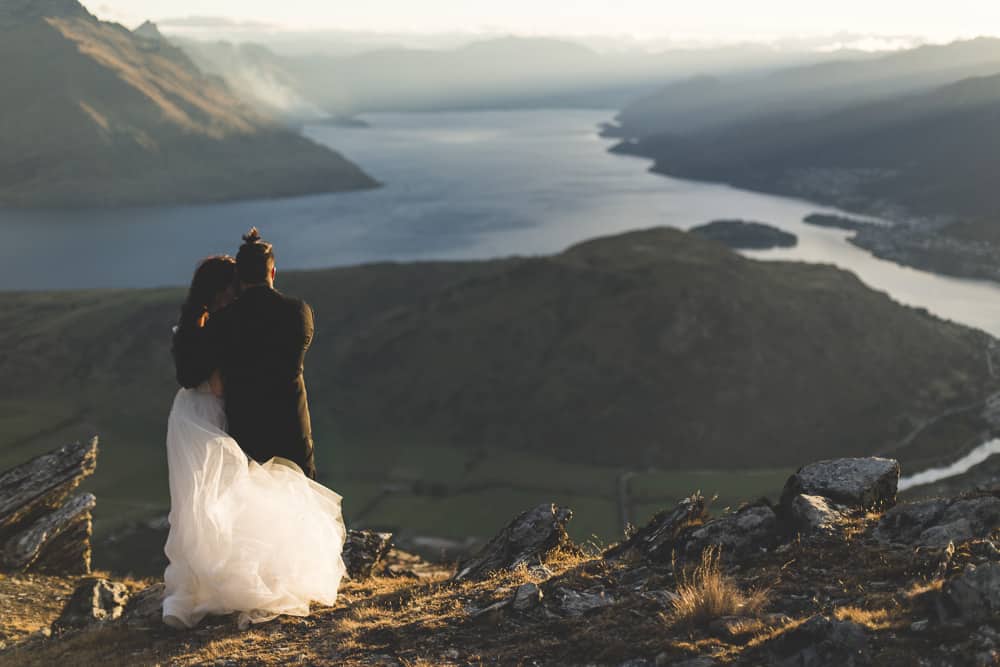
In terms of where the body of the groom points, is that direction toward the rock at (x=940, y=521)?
no

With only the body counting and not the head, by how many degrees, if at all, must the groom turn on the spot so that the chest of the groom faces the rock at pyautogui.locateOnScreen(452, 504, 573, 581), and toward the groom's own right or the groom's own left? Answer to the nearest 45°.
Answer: approximately 45° to the groom's own right

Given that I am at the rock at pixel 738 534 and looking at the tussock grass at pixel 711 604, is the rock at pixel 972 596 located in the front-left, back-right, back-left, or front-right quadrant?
front-left

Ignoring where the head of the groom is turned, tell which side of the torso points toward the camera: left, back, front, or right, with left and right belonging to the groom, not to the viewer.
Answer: back

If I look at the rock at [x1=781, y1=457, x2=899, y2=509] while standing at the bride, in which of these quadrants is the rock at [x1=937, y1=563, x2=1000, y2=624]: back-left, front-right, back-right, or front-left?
front-right

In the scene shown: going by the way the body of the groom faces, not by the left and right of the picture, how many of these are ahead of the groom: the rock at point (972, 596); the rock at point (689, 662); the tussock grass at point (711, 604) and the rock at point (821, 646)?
0

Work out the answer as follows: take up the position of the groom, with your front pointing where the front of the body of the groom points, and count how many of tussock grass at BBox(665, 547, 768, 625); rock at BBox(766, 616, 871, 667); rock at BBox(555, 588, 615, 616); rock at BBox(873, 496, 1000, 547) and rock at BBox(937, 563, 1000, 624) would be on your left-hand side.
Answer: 0

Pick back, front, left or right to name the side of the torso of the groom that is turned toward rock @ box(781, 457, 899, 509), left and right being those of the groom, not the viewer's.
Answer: right

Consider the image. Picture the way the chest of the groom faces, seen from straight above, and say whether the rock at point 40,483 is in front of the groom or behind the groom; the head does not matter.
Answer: in front

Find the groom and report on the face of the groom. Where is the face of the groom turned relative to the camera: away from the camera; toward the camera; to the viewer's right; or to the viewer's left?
away from the camera

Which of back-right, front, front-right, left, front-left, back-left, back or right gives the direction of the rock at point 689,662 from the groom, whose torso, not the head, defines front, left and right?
back-right

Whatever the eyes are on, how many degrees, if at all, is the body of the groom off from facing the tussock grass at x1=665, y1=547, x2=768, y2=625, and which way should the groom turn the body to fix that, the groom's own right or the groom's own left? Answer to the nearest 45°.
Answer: approximately 135° to the groom's own right

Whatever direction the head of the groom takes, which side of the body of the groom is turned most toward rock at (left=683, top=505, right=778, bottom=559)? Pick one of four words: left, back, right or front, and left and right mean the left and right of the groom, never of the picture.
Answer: right

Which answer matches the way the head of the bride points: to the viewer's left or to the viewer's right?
to the viewer's right
